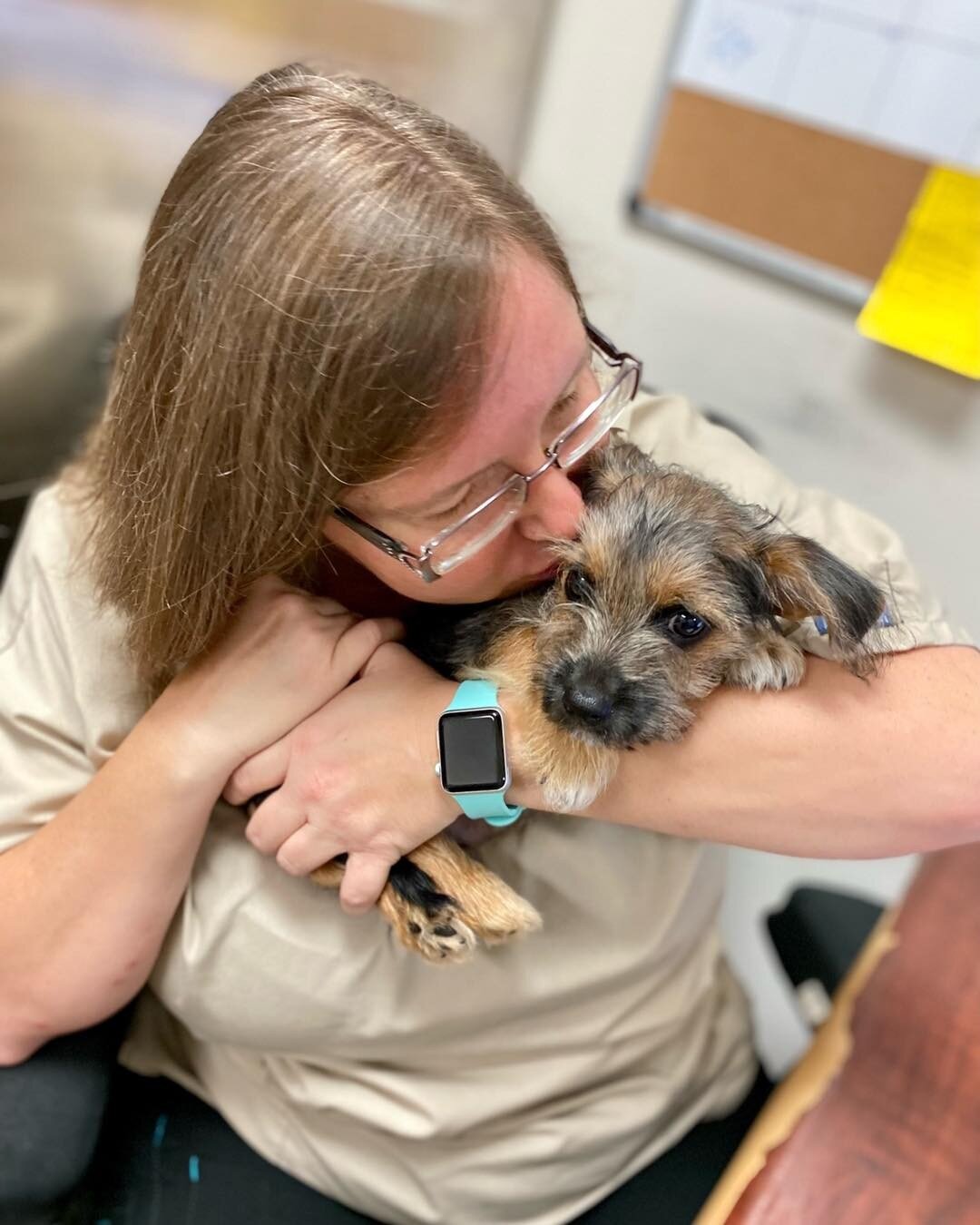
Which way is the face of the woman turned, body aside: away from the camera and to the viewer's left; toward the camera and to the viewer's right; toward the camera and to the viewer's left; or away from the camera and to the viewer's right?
toward the camera and to the viewer's right

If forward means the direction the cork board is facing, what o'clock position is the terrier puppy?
The terrier puppy is roughly at 12 o'clock from the cork board.

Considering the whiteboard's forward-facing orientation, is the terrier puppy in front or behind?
in front

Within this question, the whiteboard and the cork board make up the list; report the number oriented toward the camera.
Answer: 2

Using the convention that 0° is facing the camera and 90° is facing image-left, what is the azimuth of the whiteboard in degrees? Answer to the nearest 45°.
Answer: approximately 0°

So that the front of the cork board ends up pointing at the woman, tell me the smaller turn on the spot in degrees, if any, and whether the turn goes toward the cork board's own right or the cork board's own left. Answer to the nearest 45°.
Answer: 0° — it already faces them
